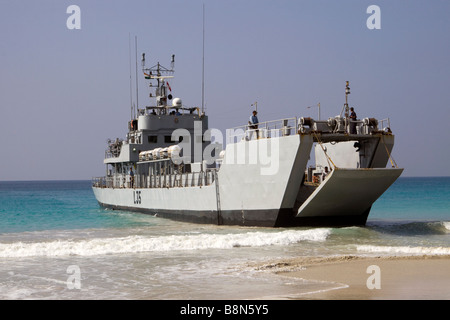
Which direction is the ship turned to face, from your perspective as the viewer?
facing the viewer and to the right of the viewer
